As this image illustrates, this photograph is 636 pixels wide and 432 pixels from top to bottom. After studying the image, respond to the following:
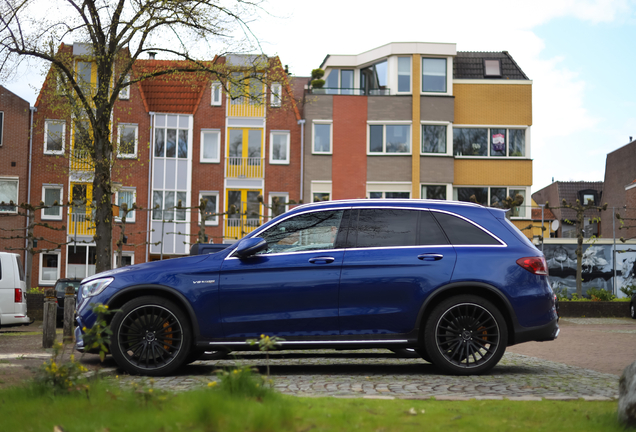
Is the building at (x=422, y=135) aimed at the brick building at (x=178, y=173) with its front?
no

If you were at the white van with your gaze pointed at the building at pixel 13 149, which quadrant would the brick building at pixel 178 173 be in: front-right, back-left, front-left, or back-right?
front-right

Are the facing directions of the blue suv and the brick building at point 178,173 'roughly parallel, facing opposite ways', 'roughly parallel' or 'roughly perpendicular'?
roughly perpendicular

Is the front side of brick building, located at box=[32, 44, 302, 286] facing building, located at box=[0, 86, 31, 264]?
no

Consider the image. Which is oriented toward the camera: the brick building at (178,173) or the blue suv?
the brick building

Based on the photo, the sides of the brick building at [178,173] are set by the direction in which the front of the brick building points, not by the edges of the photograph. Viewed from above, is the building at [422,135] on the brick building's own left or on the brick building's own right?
on the brick building's own left

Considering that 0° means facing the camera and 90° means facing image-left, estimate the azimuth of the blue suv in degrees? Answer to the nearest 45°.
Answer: approximately 90°

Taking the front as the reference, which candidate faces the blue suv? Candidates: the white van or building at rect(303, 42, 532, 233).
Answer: the building

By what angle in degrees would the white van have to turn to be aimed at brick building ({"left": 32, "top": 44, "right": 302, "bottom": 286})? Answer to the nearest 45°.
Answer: approximately 90° to its right

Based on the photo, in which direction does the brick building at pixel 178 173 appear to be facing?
toward the camera

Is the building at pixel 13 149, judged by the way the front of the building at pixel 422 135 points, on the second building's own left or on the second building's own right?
on the second building's own right

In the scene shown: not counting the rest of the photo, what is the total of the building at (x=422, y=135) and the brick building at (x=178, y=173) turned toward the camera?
2

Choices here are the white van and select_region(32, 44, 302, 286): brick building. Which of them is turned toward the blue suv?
the brick building

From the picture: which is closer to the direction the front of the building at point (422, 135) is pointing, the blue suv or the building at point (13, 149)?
the blue suv

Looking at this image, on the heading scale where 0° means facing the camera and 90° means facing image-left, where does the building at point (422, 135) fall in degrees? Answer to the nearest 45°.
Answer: approximately 0°

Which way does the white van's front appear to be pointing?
to the viewer's left

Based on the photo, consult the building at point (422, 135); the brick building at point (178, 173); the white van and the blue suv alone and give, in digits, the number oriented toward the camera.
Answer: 2
